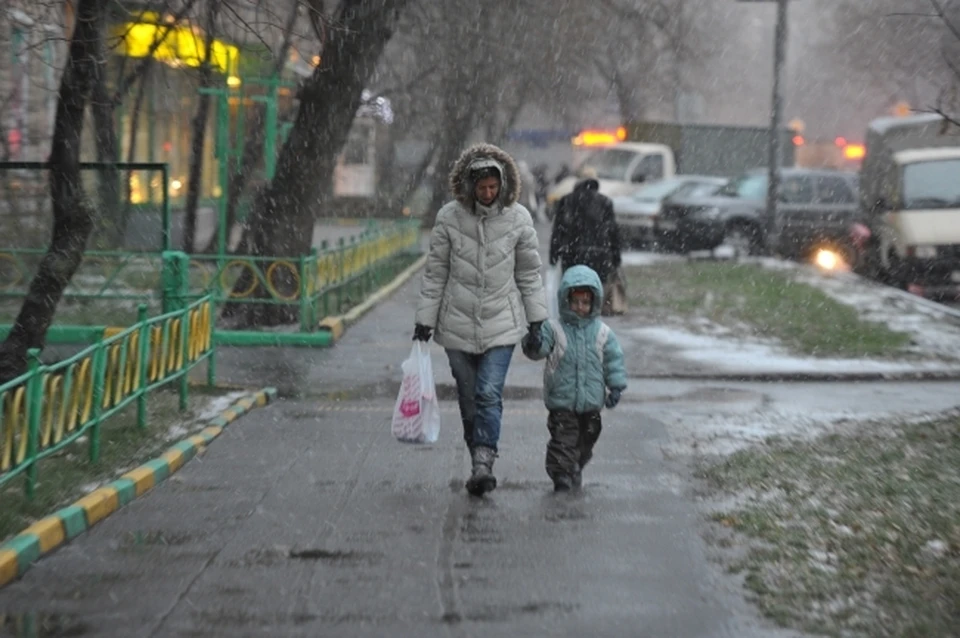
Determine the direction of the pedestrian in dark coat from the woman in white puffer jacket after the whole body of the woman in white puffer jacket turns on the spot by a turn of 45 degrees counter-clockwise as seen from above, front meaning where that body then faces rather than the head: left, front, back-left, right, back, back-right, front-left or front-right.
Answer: back-left

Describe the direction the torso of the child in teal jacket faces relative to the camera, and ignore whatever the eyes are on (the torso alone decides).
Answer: toward the camera

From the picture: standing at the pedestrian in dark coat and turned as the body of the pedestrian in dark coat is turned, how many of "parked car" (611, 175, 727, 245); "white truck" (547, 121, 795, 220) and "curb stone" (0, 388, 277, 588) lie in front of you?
2

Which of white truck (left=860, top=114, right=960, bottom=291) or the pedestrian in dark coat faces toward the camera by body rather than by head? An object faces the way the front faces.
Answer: the white truck

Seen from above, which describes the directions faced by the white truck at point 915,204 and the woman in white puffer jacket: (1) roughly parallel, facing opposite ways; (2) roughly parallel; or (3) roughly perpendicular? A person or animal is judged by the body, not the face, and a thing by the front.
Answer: roughly parallel

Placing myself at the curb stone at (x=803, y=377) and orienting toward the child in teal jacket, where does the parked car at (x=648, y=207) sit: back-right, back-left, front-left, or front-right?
back-right

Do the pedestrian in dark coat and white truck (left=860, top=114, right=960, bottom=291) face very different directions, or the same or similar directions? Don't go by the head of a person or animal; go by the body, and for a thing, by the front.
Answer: very different directions

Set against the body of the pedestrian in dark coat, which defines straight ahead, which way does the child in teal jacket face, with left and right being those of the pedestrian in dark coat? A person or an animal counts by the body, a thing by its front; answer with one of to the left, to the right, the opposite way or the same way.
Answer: the opposite way

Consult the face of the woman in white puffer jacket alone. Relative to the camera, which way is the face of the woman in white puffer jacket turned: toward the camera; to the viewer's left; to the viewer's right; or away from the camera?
toward the camera

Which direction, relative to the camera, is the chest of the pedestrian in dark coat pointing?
away from the camera

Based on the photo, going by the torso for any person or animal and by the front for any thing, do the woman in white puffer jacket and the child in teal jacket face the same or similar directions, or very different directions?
same or similar directions

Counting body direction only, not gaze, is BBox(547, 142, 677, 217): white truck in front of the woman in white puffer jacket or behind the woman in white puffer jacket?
behind

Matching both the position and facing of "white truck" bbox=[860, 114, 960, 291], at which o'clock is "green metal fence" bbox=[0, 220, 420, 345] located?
The green metal fence is roughly at 1 o'clock from the white truck.

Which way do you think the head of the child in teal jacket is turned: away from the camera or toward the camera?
toward the camera

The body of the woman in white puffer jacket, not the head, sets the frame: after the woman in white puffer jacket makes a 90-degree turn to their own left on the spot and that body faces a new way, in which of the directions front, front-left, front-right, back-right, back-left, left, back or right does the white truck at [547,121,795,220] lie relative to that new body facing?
left

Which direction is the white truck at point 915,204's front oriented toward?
toward the camera
